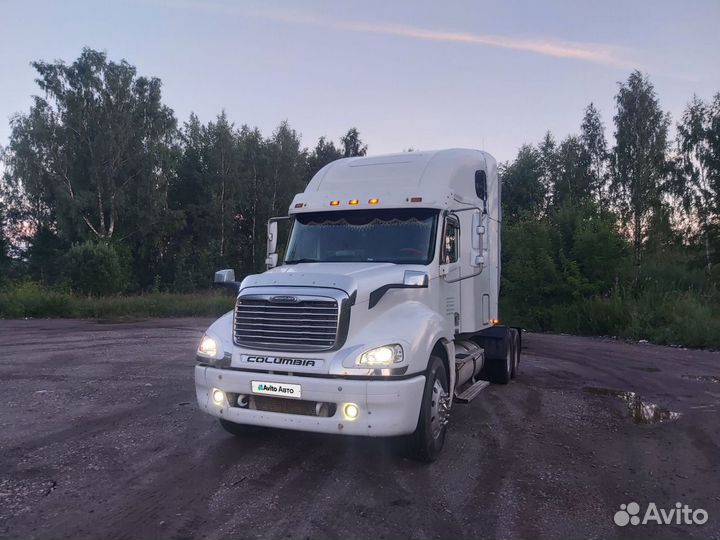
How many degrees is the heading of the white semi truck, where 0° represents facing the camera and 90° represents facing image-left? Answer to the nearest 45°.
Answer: approximately 45°

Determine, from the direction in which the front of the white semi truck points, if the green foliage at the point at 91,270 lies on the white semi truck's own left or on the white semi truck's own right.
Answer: on the white semi truck's own right

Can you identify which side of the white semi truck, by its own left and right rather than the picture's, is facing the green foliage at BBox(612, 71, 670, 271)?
back
